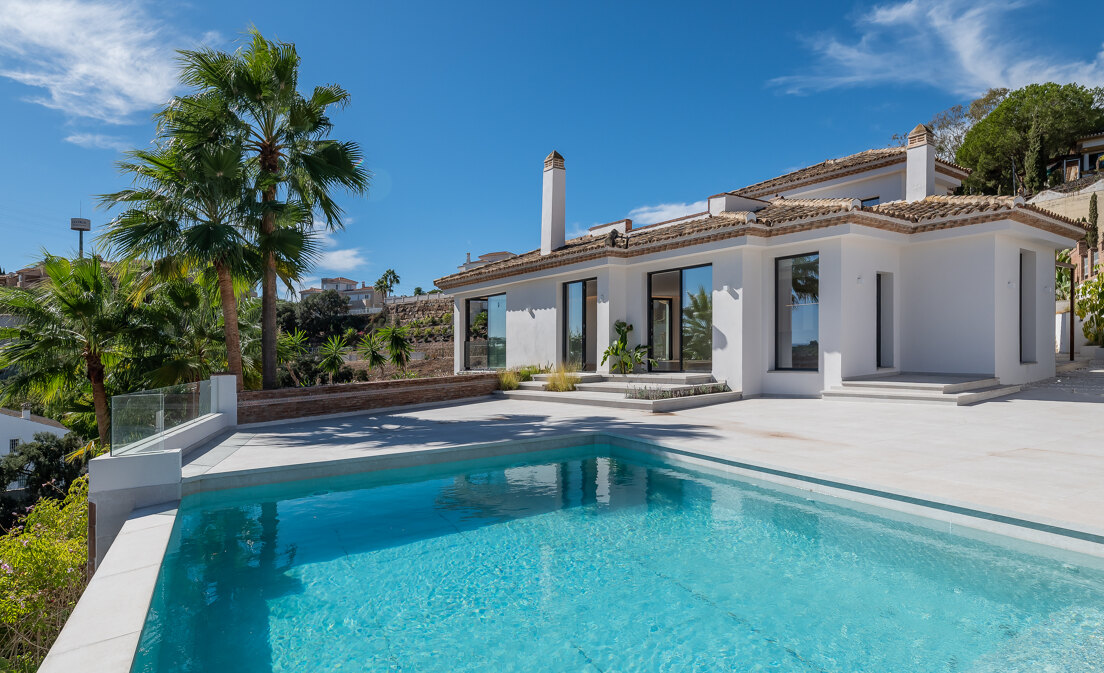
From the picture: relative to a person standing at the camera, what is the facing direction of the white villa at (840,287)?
facing the viewer and to the left of the viewer

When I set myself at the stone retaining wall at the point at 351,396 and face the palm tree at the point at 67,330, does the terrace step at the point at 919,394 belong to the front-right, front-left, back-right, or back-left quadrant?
back-left

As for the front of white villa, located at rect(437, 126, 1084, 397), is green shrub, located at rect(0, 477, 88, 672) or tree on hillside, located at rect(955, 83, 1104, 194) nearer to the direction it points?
the green shrub

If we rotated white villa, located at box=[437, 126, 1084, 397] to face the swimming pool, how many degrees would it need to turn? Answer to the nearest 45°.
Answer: approximately 45° to its left

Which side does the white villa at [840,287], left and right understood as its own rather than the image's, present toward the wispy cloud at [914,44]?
back

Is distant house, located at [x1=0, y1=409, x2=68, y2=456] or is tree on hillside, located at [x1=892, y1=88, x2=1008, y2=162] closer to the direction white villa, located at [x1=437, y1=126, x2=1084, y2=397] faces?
the distant house

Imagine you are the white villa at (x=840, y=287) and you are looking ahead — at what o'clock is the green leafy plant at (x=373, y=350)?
The green leafy plant is roughly at 2 o'clock from the white villa.

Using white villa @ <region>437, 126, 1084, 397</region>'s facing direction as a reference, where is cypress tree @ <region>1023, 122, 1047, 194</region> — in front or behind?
behind

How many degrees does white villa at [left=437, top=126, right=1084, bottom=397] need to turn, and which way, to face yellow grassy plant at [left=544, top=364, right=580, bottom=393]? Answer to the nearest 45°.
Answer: approximately 45° to its right

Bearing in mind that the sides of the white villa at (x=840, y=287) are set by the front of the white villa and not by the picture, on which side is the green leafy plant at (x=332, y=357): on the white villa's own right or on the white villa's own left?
on the white villa's own right
